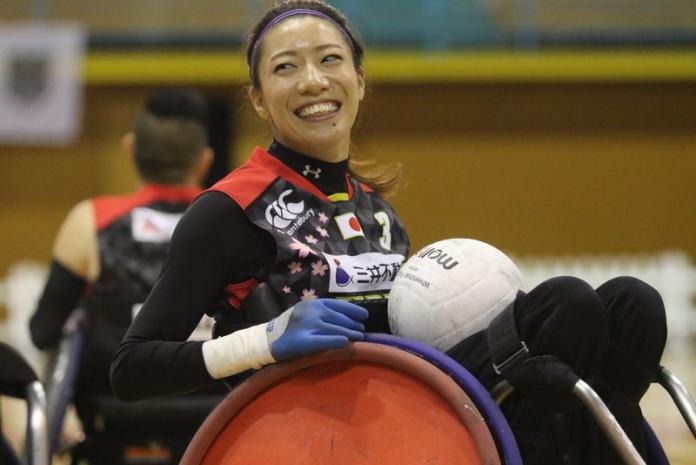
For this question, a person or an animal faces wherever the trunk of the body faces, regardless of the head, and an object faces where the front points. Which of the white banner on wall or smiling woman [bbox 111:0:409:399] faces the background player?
the white banner on wall

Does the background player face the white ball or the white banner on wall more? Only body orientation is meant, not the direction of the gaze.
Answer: the white banner on wall

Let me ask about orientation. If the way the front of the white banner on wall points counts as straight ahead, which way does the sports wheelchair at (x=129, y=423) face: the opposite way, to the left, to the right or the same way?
the opposite way

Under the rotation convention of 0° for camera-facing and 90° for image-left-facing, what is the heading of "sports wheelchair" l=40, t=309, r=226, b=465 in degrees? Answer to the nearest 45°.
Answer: approximately 180°

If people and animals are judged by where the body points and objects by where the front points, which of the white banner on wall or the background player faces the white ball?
the white banner on wall

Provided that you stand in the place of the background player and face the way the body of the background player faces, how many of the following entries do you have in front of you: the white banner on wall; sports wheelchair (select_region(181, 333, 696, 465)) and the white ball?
1

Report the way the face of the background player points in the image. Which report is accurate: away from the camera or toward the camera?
away from the camera

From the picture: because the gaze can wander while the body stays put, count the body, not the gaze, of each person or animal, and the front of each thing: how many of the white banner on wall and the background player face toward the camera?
1

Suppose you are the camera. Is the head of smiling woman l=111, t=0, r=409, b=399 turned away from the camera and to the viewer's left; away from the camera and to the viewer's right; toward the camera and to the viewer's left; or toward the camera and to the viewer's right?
toward the camera and to the viewer's right

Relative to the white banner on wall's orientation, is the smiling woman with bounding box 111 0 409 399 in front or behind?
in front

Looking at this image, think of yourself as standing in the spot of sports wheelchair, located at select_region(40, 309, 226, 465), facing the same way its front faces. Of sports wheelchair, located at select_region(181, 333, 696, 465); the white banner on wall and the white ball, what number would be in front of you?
1

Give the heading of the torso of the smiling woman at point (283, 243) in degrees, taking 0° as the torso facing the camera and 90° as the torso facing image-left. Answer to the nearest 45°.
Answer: approximately 315°

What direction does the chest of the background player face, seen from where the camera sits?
away from the camera

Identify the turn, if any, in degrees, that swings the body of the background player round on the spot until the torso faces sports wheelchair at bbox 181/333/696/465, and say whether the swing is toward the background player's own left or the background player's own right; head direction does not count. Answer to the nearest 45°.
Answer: approximately 180°
